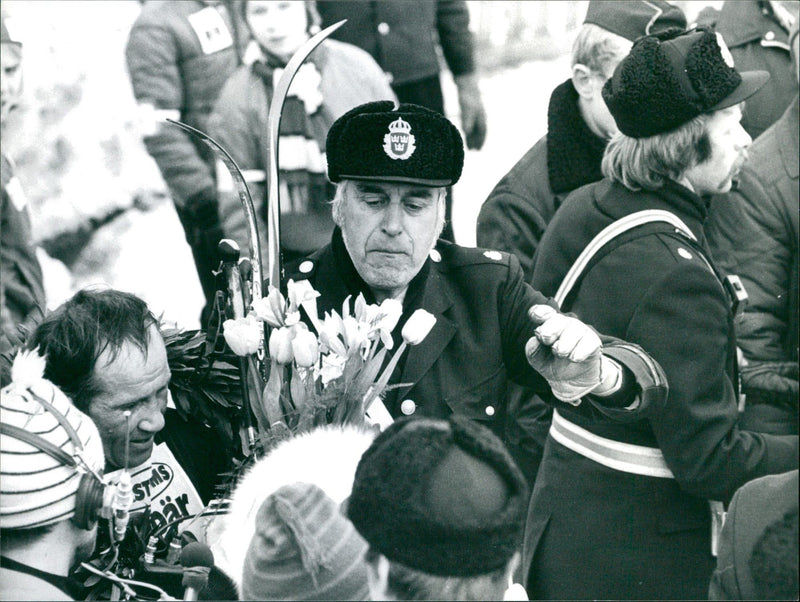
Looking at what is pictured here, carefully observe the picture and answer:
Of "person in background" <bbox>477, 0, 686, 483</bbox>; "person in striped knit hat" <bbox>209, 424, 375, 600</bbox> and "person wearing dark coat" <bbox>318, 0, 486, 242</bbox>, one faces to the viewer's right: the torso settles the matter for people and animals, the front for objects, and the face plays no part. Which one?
"person in background" <bbox>477, 0, 686, 483</bbox>

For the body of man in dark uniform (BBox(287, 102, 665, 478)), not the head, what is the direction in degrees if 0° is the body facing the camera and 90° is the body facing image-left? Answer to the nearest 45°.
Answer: approximately 0°

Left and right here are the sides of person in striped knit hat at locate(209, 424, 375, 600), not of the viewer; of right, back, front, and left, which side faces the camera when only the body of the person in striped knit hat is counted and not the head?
back

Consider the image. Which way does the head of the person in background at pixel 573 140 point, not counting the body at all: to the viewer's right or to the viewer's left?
to the viewer's right

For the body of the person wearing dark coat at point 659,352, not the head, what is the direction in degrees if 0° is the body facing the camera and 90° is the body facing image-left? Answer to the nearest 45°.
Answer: approximately 225°

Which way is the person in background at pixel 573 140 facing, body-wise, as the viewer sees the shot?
to the viewer's right

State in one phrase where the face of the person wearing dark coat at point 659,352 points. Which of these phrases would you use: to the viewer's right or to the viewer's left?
to the viewer's right
